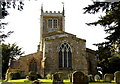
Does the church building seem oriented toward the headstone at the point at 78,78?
yes

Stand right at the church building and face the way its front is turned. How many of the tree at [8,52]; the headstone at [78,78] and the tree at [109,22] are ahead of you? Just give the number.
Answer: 2

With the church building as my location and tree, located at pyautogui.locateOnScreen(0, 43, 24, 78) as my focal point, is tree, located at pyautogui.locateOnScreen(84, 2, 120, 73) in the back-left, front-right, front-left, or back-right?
back-left

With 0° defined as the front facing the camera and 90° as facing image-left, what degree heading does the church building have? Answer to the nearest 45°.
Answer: approximately 0°

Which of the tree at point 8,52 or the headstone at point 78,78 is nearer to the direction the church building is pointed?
the headstone
